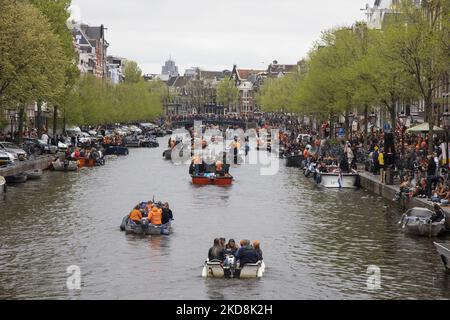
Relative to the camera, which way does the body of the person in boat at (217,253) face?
away from the camera

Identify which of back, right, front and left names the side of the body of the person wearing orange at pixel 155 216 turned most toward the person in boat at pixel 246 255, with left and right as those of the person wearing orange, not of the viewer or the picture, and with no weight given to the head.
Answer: back

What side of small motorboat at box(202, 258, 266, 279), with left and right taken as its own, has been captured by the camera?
back

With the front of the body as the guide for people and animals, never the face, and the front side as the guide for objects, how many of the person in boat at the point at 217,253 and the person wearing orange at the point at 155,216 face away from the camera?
2

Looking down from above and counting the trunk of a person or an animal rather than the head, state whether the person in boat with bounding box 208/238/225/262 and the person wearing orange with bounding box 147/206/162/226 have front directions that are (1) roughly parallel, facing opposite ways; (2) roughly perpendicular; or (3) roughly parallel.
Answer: roughly parallel

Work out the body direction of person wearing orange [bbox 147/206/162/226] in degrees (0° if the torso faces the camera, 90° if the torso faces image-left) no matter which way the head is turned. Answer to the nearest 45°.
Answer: approximately 180°

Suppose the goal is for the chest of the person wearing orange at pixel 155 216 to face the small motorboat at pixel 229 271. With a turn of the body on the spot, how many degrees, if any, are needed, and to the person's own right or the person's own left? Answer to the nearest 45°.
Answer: approximately 180°

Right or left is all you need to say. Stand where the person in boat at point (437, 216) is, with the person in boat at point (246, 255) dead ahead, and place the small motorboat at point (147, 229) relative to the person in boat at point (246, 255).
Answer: right

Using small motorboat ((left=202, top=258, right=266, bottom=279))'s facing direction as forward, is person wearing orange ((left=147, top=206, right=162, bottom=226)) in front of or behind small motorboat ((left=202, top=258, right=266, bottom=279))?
in front

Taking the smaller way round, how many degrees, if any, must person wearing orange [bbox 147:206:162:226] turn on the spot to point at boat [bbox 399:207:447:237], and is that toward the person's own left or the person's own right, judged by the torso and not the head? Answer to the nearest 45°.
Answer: approximately 90° to the person's own right

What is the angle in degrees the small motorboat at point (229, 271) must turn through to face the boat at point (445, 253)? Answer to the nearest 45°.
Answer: approximately 90° to its right

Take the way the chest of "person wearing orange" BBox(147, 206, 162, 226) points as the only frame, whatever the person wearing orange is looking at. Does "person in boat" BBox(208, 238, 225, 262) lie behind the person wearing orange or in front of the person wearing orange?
behind
